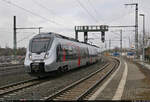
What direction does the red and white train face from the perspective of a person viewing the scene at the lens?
facing the viewer and to the left of the viewer
